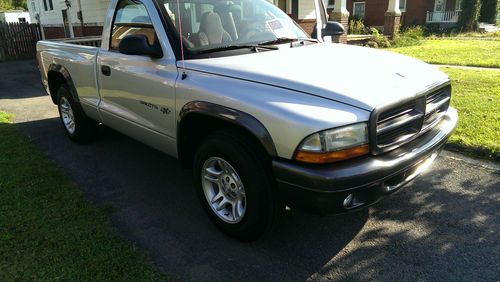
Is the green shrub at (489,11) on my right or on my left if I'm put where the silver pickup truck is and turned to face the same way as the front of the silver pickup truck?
on my left

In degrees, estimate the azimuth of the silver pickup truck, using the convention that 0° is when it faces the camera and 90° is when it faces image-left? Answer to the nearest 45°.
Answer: approximately 315°

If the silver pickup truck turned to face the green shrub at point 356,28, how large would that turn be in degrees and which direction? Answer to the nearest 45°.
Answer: approximately 135° to its left

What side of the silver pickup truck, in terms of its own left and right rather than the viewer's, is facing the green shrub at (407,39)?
left

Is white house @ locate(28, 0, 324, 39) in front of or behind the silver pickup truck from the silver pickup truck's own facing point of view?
behind

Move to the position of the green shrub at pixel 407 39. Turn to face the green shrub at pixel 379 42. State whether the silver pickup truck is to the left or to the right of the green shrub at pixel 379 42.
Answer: left

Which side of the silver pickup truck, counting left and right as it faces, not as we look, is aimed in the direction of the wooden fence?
back

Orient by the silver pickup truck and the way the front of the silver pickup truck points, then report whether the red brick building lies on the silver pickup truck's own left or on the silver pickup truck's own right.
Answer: on the silver pickup truck's own left
